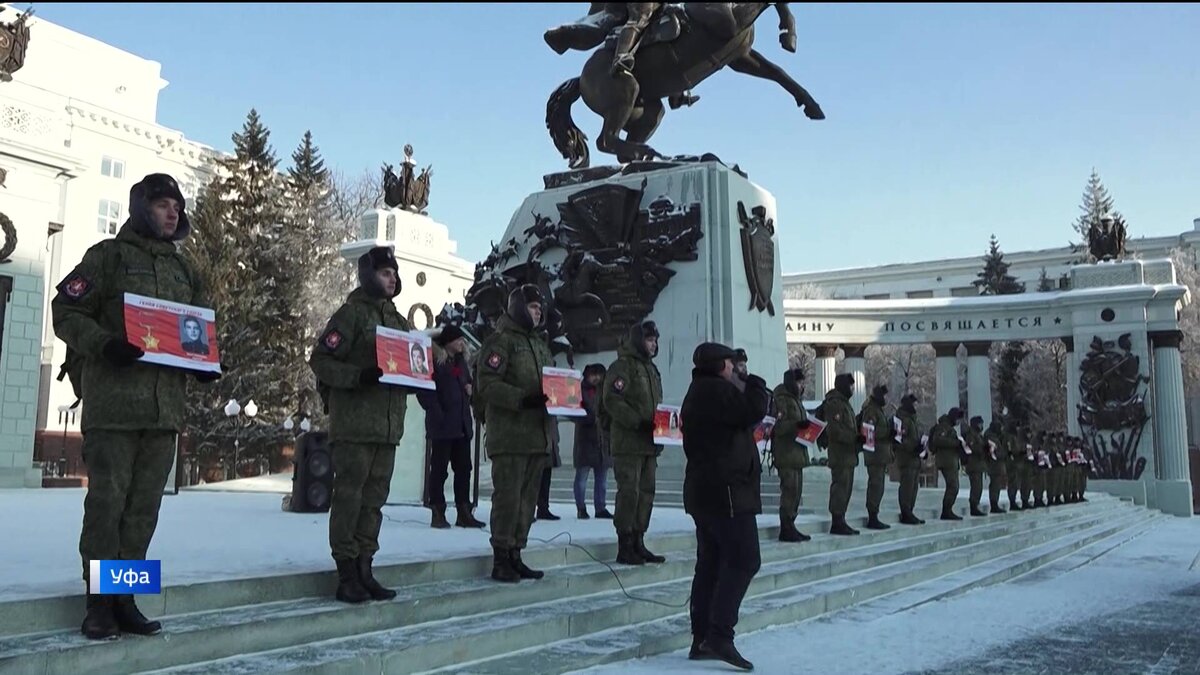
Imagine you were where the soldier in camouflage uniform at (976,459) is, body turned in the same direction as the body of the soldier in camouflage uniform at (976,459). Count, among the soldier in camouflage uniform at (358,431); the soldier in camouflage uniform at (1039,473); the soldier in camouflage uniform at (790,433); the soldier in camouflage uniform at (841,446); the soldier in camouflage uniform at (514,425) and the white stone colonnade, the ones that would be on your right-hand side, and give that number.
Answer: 4

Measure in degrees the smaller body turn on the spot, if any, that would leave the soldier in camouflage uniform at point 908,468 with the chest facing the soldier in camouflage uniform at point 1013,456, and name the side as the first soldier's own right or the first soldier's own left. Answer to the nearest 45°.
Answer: approximately 90° to the first soldier's own left

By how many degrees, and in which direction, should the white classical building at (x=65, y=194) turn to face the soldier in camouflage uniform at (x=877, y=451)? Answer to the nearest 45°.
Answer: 0° — it already faces them

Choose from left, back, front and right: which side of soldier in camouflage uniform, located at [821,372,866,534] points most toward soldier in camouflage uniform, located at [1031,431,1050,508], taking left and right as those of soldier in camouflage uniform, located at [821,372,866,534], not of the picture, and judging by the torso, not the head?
left

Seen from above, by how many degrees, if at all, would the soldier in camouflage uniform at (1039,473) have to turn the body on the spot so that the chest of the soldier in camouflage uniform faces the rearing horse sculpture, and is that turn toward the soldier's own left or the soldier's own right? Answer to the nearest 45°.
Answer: approximately 135° to the soldier's own right

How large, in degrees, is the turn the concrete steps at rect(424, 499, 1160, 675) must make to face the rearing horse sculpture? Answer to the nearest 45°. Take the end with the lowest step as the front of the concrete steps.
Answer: approximately 135° to its left

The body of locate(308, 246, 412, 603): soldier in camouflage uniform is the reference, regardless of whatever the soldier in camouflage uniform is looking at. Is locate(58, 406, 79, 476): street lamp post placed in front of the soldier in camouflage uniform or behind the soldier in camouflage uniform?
behind

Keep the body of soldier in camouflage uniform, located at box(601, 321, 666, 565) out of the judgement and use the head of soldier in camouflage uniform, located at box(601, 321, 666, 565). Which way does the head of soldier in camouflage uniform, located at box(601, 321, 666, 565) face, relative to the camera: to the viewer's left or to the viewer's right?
to the viewer's right
